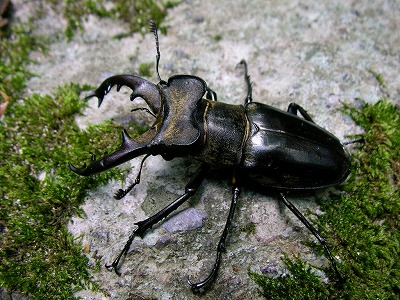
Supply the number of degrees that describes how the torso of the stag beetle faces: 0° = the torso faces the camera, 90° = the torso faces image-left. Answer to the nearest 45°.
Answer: approximately 90°
